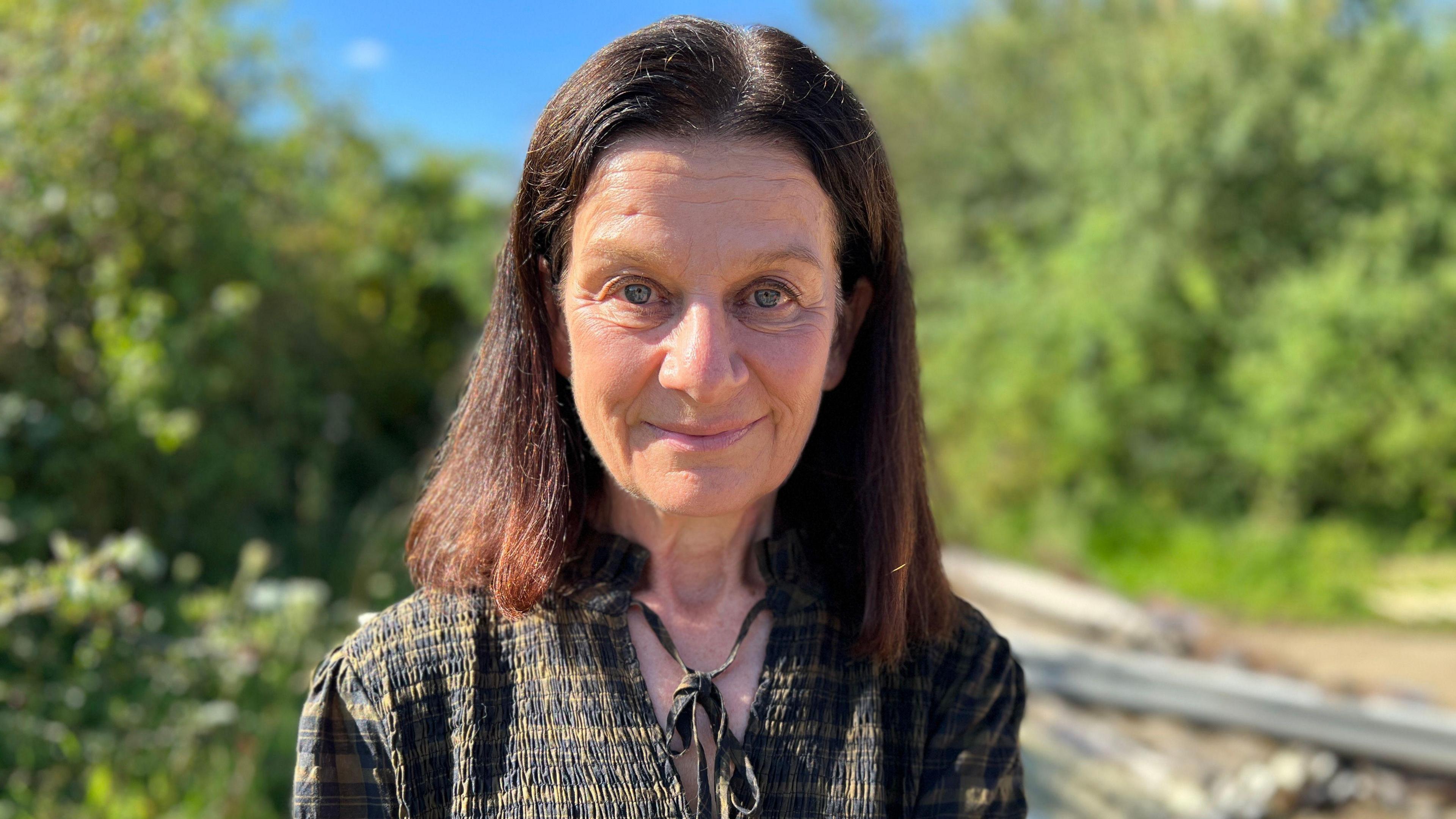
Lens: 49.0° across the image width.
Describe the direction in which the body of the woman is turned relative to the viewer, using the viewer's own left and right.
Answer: facing the viewer
